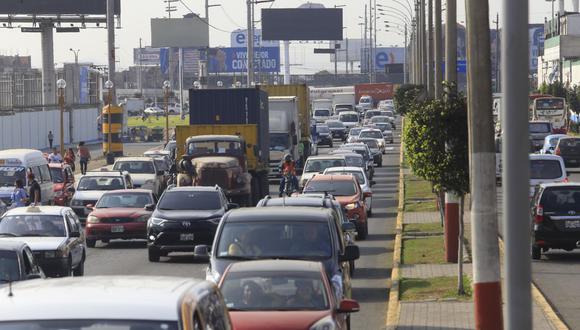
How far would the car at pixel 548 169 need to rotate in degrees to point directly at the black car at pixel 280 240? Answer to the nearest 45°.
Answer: approximately 180°

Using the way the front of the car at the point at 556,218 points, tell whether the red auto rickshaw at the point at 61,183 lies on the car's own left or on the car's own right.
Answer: on the car's own left

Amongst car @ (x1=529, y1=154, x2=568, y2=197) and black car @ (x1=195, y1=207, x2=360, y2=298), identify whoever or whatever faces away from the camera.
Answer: the car

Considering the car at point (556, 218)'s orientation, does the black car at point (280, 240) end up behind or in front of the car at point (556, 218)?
behind

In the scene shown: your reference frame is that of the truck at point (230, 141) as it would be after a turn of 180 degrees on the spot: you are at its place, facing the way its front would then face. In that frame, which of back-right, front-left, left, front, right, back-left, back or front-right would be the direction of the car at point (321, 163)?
front-right

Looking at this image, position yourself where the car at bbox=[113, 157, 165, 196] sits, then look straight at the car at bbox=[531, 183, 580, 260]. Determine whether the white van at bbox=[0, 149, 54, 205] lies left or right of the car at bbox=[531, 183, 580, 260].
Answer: right

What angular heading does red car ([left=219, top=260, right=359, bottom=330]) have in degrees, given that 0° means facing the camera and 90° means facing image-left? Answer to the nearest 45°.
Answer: approximately 0°

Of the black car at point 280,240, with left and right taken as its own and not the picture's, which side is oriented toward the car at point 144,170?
back

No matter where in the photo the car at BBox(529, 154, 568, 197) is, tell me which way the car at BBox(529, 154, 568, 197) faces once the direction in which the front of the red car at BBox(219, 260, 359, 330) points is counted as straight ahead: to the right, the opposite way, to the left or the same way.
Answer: the opposite way

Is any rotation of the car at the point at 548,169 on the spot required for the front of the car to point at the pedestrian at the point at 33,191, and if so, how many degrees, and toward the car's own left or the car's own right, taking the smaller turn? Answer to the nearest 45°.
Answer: approximately 90° to the car's own left

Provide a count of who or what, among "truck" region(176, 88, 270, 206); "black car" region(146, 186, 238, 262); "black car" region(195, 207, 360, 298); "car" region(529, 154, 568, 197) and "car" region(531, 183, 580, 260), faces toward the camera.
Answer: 3

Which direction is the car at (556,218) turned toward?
away from the camera
